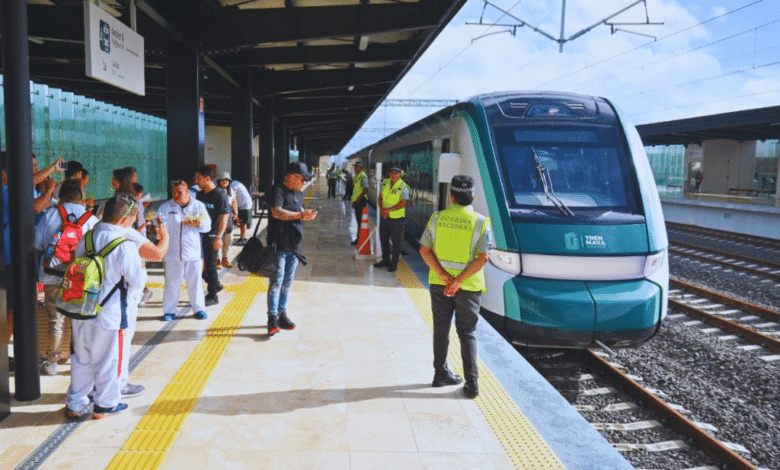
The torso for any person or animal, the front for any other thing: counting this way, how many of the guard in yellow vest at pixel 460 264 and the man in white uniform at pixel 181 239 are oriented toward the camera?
1

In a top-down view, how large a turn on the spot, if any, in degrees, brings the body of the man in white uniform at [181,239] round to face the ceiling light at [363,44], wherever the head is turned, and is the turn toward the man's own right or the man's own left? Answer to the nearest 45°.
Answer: approximately 135° to the man's own left

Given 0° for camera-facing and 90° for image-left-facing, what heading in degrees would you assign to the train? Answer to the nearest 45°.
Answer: approximately 315°

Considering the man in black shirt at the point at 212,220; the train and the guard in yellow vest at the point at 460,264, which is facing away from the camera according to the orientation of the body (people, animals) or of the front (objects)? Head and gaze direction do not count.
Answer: the guard in yellow vest

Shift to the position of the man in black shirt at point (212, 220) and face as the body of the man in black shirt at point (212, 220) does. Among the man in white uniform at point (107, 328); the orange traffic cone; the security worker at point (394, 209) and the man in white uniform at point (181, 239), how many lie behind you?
2

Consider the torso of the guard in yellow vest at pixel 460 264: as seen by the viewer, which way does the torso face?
away from the camera

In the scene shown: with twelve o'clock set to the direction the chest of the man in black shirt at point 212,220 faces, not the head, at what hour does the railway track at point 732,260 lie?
The railway track is roughly at 7 o'clock from the man in black shirt.

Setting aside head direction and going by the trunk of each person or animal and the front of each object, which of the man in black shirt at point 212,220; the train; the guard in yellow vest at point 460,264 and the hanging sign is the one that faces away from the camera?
the guard in yellow vest

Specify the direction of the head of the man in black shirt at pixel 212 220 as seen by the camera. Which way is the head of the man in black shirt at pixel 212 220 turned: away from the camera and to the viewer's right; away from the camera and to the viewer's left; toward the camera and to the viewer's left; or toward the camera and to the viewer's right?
toward the camera and to the viewer's left

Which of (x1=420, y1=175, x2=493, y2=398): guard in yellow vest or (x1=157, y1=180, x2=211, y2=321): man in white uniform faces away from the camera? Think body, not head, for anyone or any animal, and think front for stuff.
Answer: the guard in yellow vest

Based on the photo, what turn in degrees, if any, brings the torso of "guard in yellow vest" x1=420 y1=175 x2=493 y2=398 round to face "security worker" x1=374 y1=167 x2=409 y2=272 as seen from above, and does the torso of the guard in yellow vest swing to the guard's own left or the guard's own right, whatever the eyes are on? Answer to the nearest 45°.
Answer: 0° — they already face them
